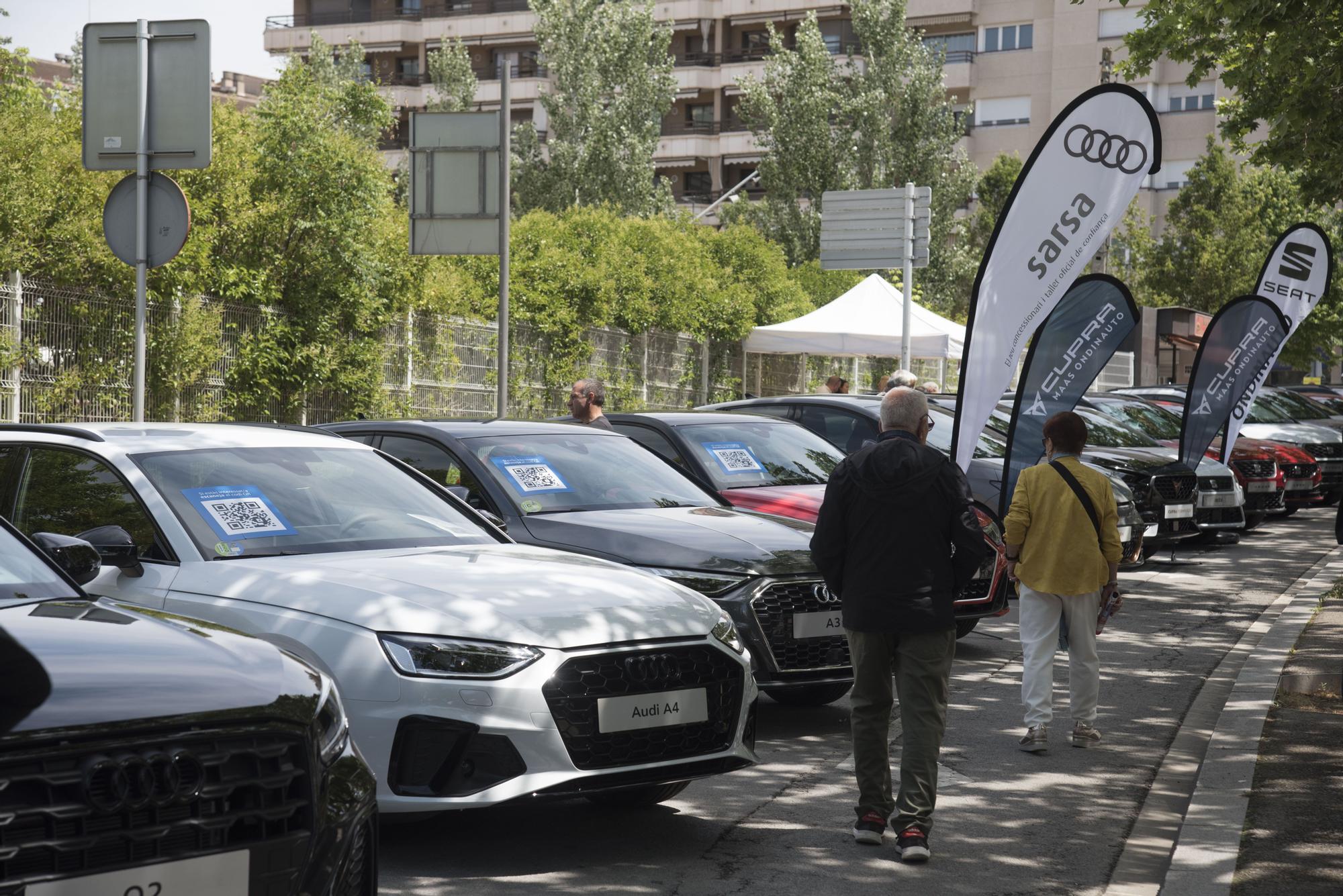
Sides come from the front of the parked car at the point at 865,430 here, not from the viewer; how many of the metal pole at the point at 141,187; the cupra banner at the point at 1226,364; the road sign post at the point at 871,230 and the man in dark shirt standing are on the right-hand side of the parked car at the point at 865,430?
2

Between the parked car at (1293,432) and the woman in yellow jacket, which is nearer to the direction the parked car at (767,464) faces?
the woman in yellow jacket

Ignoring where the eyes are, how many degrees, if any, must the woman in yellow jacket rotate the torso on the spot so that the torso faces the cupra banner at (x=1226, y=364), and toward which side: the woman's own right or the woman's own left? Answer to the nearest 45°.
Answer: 0° — they already face it

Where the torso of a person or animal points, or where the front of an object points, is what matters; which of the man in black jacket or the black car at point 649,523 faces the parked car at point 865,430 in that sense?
the man in black jacket

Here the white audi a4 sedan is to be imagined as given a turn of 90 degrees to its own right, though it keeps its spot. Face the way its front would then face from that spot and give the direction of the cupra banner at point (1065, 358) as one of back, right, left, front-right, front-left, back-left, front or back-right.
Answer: back

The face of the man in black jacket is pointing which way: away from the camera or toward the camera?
away from the camera

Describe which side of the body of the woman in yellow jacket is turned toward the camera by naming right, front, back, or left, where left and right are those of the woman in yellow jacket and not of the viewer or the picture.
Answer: back

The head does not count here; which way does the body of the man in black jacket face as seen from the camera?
away from the camera

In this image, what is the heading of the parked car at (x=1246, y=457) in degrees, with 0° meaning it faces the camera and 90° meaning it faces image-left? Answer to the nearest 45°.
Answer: approximately 315°

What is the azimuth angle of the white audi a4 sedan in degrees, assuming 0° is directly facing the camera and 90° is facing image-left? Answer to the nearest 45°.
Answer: approximately 315°
